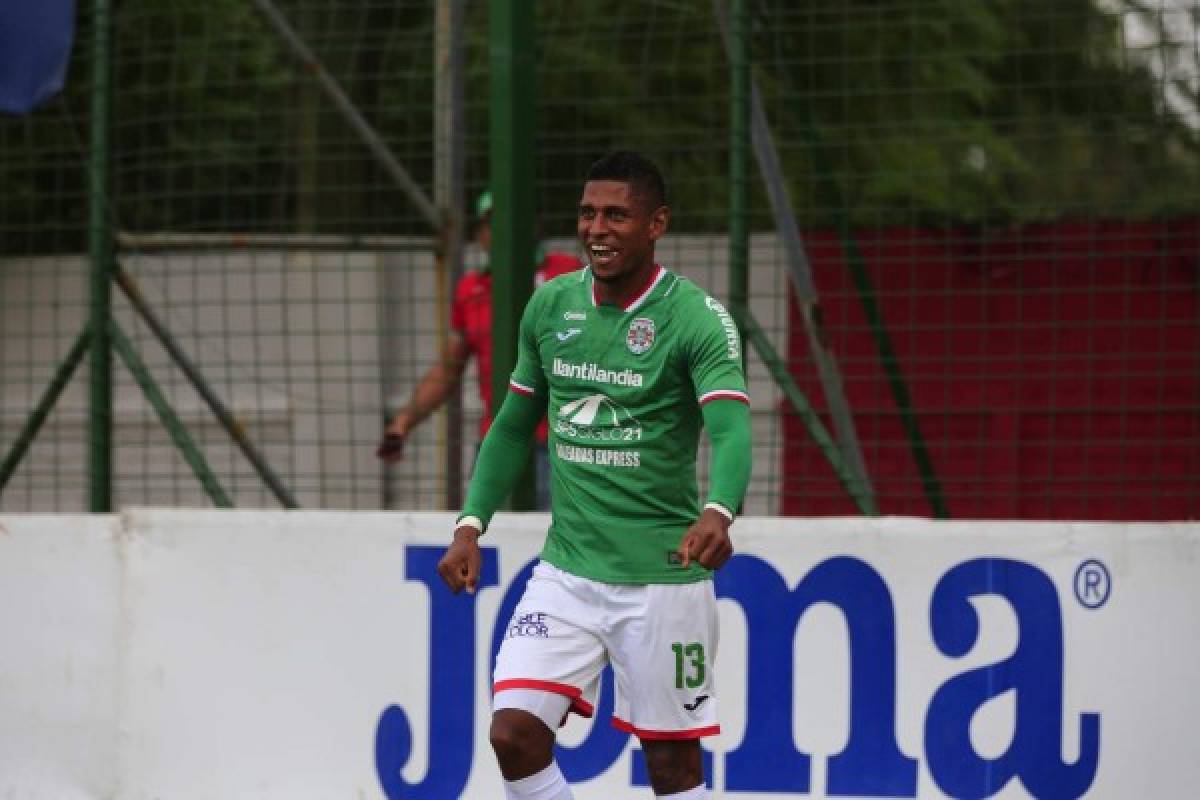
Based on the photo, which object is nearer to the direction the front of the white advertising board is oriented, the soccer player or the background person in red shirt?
the soccer player

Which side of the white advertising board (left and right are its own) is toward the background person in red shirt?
back

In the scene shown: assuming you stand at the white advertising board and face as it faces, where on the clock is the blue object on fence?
The blue object on fence is roughly at 4 o'clock from the white advertising board.

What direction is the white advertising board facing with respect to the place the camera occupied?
facing the viewer

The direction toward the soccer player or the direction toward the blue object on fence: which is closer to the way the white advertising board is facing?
the soccer player

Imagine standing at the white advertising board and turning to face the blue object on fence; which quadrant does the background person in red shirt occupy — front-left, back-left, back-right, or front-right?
front-right

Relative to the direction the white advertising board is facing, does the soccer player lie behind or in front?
in front
